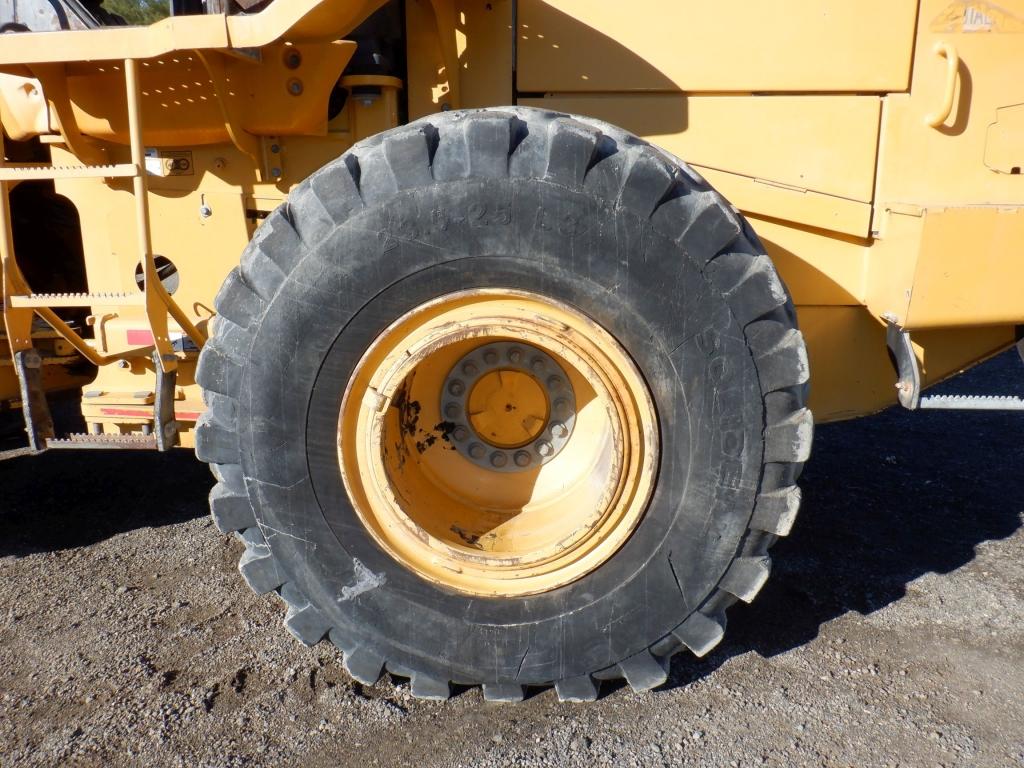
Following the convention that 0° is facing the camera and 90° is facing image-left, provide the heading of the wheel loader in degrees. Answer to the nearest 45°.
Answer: approximately 90°
